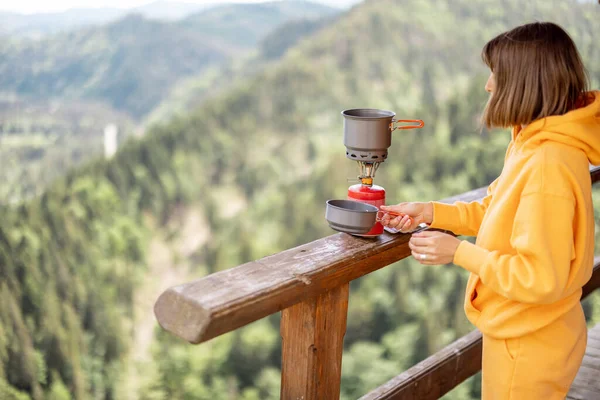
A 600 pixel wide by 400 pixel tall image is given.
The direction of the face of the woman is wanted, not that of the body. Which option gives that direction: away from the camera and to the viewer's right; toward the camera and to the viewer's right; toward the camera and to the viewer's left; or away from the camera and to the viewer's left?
away from the camera and to the viewer's left

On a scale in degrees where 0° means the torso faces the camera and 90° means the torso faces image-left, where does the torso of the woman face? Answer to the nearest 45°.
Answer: approximately 90°
